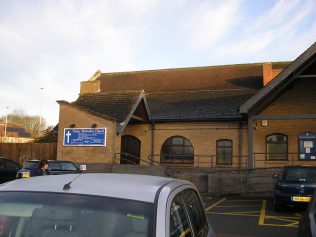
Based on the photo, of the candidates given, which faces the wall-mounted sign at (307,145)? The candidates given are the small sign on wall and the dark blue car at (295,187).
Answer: the dark blue car

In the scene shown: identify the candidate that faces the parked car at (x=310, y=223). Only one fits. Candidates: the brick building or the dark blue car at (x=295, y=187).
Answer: the brick building

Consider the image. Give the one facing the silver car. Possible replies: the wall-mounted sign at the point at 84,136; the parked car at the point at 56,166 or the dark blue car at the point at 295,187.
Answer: the wall-mounted sign

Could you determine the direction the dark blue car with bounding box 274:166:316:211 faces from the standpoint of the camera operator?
facing away from the viewer

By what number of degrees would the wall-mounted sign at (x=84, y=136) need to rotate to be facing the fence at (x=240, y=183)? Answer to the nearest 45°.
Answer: approximately 45° to its left

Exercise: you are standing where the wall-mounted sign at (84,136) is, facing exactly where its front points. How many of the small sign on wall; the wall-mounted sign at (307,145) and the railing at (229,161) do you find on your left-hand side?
3

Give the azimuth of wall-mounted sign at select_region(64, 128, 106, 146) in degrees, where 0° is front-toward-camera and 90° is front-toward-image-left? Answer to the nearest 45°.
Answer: approximately 0°

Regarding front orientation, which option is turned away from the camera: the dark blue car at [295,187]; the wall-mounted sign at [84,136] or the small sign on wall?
the dark blue car

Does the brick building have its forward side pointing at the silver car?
yes

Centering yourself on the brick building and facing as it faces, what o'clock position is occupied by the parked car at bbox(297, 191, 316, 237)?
The parked car is roughly at 12 o'clock from the brick building.

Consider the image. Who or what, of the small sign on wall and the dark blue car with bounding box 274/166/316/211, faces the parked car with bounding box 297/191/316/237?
the small sign on wall

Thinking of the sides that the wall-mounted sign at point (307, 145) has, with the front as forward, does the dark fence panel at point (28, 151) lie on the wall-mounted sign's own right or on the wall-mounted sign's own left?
on the wall-mounted sign's own right
